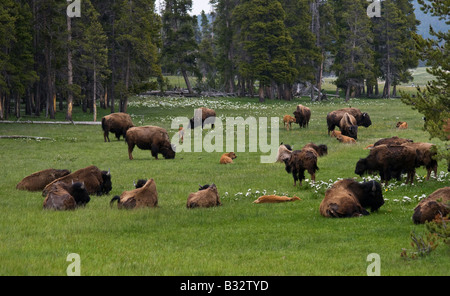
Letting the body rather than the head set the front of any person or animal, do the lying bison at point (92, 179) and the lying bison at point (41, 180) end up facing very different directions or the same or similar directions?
same or similar directions

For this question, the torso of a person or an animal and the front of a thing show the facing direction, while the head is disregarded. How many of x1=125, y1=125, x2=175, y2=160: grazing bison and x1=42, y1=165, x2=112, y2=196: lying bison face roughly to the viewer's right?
2

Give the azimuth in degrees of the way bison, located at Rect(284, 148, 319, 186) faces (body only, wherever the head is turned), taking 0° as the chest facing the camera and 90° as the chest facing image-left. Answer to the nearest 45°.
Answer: approximately 45°

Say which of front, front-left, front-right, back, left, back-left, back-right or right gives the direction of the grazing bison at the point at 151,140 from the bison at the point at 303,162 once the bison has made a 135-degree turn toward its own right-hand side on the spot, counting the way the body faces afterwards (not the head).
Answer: front-left

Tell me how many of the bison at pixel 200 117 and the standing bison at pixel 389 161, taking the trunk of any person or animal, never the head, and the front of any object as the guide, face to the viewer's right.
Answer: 0

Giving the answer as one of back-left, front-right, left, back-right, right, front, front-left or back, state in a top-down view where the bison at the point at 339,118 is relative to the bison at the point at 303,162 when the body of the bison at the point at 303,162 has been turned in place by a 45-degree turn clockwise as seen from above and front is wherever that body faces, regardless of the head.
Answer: right

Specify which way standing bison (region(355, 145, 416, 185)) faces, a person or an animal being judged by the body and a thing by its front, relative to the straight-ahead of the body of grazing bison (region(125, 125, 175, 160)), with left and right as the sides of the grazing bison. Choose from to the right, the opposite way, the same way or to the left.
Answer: the opposite way

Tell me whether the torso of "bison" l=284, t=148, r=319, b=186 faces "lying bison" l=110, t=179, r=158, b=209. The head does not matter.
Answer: yes

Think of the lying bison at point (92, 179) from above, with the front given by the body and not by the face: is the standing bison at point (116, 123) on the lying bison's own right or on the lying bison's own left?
on the lying bison's own left

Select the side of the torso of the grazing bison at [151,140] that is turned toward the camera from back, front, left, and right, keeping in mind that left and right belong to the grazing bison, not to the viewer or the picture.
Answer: right

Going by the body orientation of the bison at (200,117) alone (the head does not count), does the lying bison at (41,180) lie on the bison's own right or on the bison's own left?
on the bison's own left

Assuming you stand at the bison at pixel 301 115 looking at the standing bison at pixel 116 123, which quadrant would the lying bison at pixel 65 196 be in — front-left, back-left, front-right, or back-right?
front-left

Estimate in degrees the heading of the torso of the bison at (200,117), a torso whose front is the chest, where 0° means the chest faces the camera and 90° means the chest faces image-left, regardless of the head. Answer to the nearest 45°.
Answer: approximately 90°

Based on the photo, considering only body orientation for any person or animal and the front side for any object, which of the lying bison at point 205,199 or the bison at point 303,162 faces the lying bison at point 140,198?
the bison
